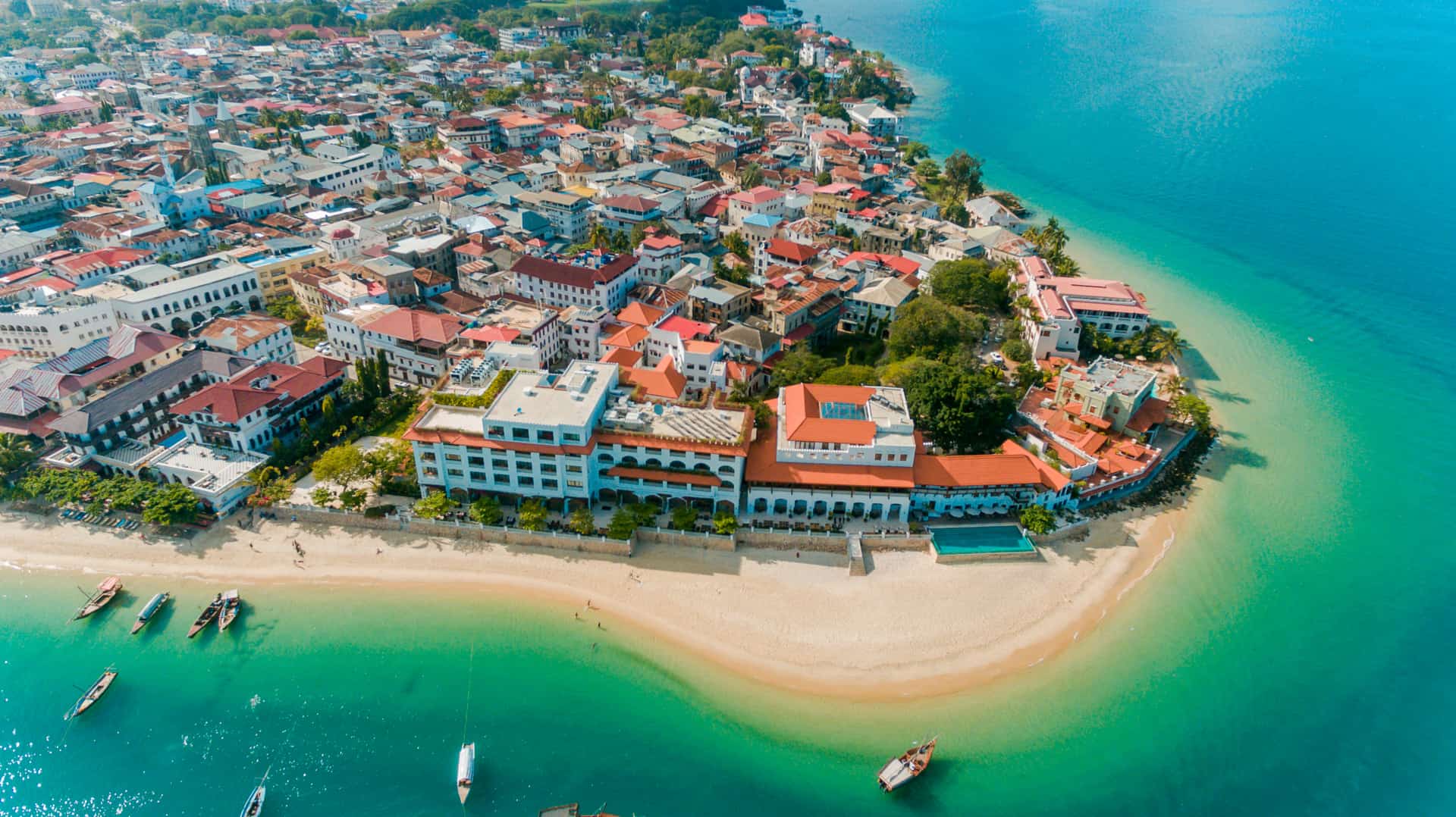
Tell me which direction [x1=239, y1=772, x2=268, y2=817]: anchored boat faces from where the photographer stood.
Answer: facing away from the viewer and to the right of the viewer

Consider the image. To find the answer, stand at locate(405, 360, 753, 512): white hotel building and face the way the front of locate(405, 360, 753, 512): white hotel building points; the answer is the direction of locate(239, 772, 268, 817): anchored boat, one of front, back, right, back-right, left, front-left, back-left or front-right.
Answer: front-right

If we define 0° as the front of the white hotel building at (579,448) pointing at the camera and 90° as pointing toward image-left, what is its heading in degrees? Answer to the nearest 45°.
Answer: approximately 0°

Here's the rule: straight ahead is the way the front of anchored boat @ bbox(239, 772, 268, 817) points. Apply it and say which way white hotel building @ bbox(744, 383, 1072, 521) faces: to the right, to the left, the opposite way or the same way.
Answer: the opposite way
